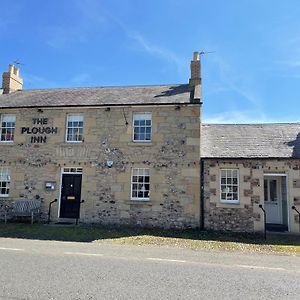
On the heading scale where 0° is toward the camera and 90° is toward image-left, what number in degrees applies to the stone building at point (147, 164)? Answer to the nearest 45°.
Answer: approximately 0°

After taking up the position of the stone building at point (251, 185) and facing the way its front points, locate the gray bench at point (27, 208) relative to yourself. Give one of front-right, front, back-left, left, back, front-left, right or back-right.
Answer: right

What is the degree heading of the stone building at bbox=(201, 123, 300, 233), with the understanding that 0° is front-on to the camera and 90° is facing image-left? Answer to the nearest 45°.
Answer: approximately 0°

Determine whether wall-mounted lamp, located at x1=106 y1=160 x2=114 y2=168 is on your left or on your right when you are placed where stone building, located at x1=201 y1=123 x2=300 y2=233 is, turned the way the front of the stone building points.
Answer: on your right
